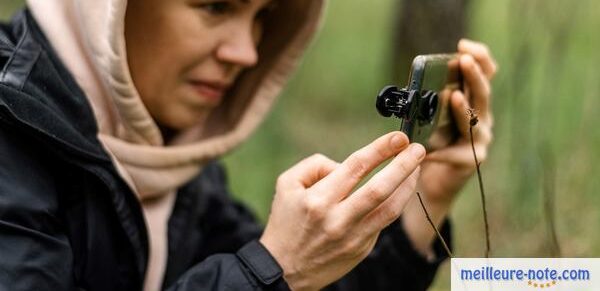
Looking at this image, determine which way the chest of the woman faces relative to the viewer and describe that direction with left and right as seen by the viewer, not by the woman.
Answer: facing the viewer and to the right of the viewer

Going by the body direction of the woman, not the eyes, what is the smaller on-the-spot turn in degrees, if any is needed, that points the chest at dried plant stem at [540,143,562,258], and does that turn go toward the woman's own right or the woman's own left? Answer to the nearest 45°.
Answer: approximately 45° to the woman's own left
